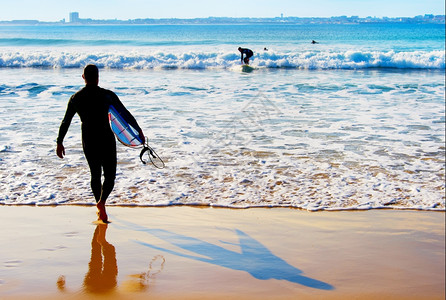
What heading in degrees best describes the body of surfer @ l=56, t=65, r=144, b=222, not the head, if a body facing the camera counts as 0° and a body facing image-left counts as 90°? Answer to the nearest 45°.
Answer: approximately 180°

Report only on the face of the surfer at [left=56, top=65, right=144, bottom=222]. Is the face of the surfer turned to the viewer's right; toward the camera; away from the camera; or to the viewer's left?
away from the camera
